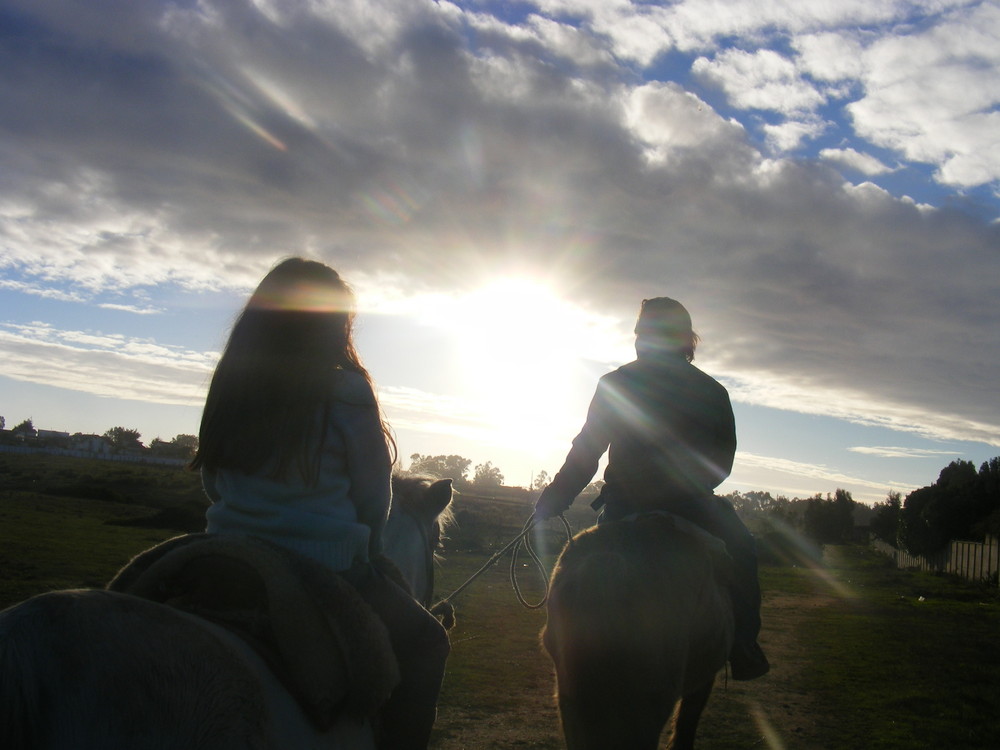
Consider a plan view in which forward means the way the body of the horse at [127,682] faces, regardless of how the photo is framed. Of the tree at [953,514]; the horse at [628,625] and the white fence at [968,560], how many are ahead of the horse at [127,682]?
3

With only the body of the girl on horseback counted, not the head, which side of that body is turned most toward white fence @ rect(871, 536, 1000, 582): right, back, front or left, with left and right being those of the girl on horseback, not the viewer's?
front

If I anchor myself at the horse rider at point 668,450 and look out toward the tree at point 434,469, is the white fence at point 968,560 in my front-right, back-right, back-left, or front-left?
front-right

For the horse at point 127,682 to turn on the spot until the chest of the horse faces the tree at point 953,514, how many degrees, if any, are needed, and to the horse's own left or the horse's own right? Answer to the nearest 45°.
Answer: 0° — it already faces it

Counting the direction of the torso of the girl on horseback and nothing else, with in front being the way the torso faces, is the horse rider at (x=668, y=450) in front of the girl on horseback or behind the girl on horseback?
in front

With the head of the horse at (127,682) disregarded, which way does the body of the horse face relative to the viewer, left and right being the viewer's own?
facing away from the viewer and to the right of the viewer

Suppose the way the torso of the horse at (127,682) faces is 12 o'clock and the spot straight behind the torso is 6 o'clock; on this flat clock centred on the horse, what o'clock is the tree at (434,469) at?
The tree is roughly at 11 o'clock from the horse.

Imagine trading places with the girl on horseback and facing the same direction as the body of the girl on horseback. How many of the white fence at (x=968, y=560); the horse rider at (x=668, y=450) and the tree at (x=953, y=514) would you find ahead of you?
3

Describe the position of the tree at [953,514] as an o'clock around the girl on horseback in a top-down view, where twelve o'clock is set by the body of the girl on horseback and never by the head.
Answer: The tree is roughly at 12 o'clock from the girl on horseback.

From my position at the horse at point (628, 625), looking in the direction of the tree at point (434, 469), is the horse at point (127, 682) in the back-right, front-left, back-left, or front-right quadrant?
back-left

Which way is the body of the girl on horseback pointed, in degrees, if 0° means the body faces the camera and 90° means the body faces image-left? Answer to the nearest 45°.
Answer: approximately 225°

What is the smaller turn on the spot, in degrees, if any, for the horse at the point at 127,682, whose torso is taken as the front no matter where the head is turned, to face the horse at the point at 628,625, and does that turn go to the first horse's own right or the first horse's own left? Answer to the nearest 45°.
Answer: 0° — it already faces it

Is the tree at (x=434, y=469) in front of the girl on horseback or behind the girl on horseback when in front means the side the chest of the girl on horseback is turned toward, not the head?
in front

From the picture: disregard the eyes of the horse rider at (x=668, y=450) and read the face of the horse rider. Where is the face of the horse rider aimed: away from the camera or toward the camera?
away from the camera

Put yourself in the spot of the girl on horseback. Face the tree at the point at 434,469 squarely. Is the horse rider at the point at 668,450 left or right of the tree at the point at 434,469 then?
right
